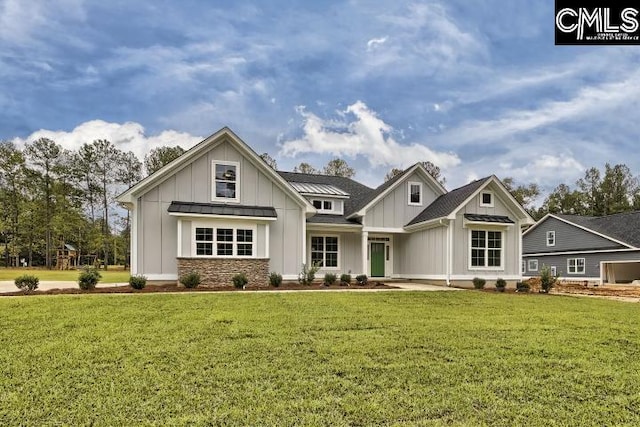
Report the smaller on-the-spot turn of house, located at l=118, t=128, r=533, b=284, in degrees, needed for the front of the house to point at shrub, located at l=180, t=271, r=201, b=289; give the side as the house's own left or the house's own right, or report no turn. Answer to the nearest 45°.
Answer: approximately 45° to the house's own right

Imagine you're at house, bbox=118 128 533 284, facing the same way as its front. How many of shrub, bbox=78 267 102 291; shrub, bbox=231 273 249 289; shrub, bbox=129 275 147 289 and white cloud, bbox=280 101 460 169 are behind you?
1

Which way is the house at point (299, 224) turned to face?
toward the camera

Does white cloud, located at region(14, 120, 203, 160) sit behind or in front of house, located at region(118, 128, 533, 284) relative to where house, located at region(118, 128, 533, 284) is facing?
behind

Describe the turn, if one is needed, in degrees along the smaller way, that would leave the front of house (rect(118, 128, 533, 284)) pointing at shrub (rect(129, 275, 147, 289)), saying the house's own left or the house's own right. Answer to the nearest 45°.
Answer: approximately 45° to the house's own right

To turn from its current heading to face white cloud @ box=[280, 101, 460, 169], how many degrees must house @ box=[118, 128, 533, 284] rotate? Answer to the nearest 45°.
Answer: approximately 180°

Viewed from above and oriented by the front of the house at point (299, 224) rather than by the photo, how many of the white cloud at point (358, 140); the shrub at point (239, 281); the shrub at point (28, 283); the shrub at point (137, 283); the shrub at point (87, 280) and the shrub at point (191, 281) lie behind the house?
1

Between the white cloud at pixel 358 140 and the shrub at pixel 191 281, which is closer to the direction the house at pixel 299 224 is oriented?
the shrub
